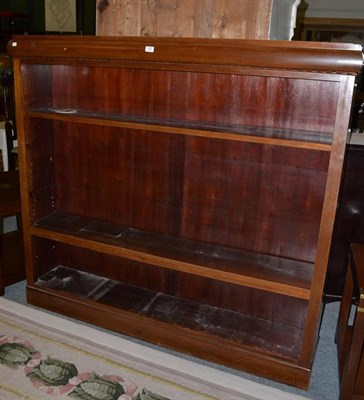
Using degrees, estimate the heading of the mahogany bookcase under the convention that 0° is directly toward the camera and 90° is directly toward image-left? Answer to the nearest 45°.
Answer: approximately 45°
